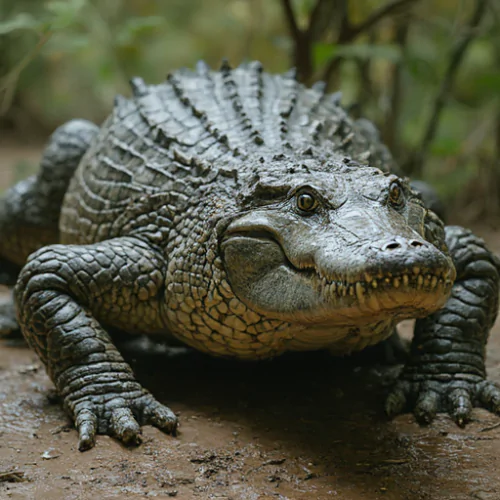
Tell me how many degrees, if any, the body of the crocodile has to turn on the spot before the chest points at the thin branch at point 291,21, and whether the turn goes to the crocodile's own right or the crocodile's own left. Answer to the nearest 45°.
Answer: approximately 135° to the crocodile's own left

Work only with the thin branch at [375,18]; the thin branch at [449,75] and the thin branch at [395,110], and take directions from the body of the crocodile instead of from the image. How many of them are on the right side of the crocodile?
0

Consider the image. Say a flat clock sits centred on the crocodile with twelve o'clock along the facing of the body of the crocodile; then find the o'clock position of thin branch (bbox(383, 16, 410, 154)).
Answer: The thin branch is roughly at 8 o'clock from the crocodile.

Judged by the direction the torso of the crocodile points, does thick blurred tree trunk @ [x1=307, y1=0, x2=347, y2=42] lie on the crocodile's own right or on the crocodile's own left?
on the crocodile's own left

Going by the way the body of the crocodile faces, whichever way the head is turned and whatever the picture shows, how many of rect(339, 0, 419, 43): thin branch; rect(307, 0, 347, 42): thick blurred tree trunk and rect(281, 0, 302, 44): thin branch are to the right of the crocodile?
0

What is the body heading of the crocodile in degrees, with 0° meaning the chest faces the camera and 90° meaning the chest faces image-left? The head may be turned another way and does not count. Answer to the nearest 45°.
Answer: approximately 315°

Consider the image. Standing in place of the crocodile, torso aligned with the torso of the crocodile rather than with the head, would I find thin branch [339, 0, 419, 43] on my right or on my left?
on my left

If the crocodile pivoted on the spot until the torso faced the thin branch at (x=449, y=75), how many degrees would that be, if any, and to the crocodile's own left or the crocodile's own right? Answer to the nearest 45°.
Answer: approximately 90° to the crocodile's own left
